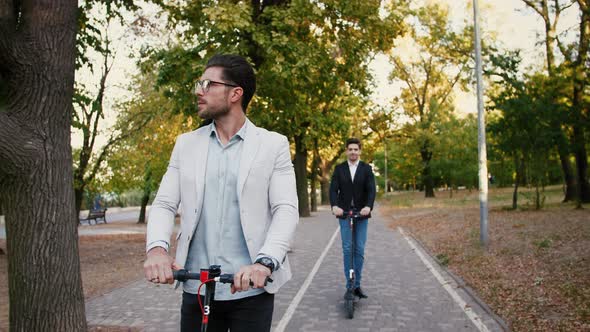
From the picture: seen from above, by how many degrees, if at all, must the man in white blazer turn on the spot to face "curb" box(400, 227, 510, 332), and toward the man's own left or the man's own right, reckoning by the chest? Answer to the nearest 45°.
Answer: approximately 135° to the man's own left

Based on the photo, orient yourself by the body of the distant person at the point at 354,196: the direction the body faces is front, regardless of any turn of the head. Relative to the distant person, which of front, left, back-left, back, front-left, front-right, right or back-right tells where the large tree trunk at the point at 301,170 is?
back

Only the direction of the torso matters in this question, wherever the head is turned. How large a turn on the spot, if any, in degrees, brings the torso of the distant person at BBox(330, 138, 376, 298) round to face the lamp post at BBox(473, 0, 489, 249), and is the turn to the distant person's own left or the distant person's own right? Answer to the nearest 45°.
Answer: approximately 135° to the distant person's own left

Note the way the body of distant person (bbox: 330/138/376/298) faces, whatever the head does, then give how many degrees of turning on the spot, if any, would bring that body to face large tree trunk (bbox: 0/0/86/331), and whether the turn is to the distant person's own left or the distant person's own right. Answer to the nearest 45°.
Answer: approximately 45° to the distant person's own right

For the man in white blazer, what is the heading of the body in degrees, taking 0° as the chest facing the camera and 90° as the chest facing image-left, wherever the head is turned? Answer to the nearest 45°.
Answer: approximately 0°

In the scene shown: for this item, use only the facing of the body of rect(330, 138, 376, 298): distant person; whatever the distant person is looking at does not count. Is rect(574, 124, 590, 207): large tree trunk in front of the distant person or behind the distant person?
behind

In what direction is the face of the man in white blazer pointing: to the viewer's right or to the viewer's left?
to the viewer's left

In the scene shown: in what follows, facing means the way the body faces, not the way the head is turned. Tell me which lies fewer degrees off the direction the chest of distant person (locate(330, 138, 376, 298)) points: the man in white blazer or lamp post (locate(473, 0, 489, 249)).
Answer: the man in white blazer

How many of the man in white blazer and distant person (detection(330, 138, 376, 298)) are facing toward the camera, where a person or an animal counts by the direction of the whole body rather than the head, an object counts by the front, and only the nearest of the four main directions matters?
2
